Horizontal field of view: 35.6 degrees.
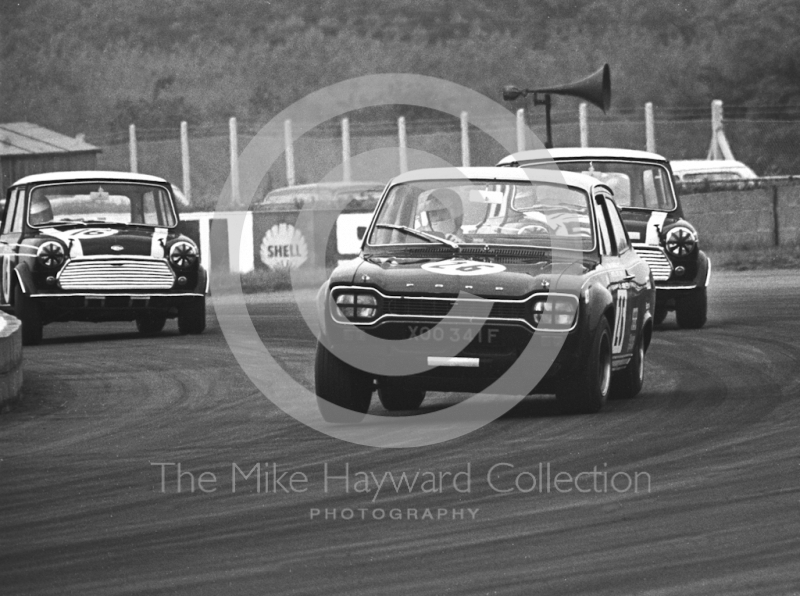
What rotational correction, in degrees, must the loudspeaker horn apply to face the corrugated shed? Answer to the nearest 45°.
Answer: approximately 135° to its left

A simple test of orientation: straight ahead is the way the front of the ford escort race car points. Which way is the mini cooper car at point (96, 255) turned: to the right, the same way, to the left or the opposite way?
the same way

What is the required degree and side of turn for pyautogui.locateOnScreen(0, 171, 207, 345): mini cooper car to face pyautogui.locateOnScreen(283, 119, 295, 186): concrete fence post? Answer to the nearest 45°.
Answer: approximately 180°

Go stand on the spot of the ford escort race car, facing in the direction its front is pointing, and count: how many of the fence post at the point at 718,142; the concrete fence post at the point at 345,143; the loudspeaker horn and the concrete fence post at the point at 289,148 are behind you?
4

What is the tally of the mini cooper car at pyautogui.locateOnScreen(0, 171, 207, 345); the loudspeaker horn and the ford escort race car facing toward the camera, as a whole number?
2

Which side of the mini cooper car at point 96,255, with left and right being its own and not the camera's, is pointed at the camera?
front

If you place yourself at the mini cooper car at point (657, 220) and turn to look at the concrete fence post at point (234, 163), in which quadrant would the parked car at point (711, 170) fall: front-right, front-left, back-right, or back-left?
front-right

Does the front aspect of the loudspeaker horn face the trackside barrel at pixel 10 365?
no

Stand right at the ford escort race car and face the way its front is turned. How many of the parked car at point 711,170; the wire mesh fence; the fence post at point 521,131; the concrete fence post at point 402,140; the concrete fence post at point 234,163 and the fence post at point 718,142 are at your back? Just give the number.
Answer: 6

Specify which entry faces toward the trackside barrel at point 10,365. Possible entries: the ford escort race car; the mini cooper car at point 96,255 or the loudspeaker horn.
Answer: the mini cooper car

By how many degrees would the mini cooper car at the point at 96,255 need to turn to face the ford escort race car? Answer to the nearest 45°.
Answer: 0° — it already faces it

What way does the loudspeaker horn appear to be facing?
to the viewer's right

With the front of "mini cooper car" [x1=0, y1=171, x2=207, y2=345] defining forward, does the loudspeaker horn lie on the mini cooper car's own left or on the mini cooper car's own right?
on the mini cooper car's own left

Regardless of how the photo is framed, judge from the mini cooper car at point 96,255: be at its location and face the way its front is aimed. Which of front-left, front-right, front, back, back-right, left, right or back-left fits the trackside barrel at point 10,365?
front

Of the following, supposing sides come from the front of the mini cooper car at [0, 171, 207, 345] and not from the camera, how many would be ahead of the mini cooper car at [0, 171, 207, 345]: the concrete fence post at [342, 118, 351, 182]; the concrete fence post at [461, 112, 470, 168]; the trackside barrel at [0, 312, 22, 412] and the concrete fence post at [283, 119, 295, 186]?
1

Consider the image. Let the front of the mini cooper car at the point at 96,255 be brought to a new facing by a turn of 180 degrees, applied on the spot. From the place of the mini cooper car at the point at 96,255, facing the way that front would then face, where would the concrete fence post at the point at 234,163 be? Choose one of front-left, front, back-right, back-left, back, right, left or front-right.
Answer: front

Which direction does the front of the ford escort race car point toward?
toward the camera

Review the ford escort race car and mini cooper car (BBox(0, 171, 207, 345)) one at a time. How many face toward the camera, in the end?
2
